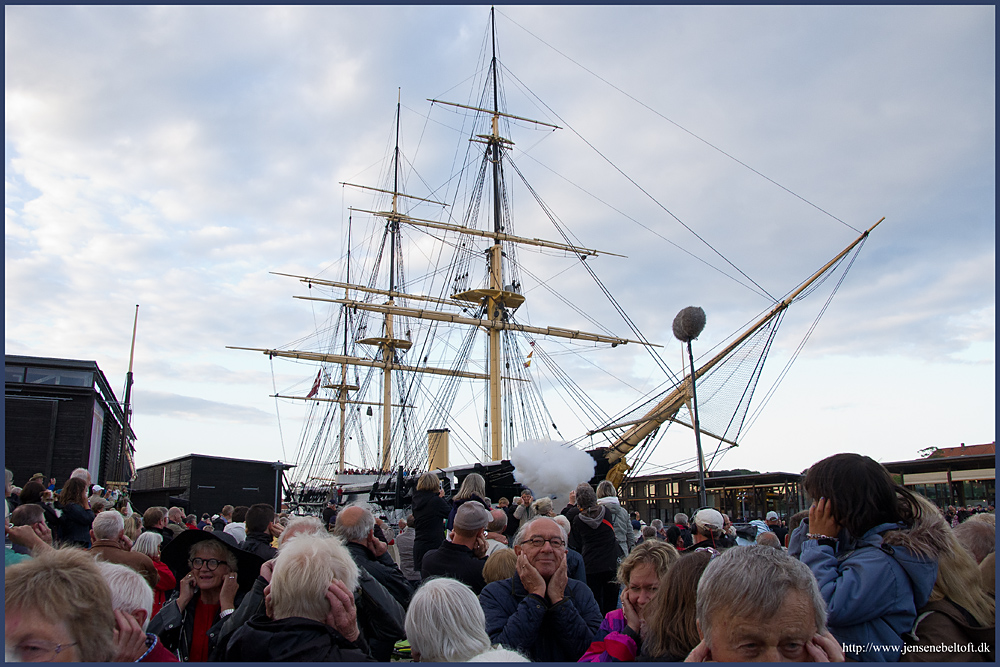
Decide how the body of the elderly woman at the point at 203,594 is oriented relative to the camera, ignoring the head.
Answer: toward the camera

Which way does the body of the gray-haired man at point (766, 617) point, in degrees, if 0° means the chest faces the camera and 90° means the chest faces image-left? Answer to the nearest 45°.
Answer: approximately 0°

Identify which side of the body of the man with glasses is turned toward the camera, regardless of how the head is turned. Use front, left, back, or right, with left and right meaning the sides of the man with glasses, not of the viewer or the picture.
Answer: front

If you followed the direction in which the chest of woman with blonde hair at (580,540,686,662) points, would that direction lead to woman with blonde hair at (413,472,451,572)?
no

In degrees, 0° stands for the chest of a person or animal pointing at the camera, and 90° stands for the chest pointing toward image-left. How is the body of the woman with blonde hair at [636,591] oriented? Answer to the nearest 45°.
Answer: approximately 315°

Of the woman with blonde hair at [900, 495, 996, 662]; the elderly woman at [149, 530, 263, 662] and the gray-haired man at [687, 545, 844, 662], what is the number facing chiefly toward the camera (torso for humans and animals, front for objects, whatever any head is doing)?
2

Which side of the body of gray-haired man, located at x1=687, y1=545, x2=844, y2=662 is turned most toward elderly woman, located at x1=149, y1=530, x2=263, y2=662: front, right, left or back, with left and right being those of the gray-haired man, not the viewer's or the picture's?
right

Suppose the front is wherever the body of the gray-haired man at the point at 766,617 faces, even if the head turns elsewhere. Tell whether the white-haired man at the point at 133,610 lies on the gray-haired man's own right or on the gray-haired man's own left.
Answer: on the gray-haired man's own right

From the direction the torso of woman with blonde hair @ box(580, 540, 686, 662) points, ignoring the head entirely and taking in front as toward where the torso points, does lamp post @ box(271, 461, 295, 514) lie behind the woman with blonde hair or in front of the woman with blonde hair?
behind

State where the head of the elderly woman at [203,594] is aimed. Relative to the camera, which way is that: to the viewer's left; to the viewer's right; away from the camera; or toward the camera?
toward the camera

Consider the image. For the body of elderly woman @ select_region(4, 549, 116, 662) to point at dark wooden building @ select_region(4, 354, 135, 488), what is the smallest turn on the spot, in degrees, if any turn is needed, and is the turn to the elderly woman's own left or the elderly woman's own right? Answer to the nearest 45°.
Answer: approximately 135° to the elderly woman's own right
